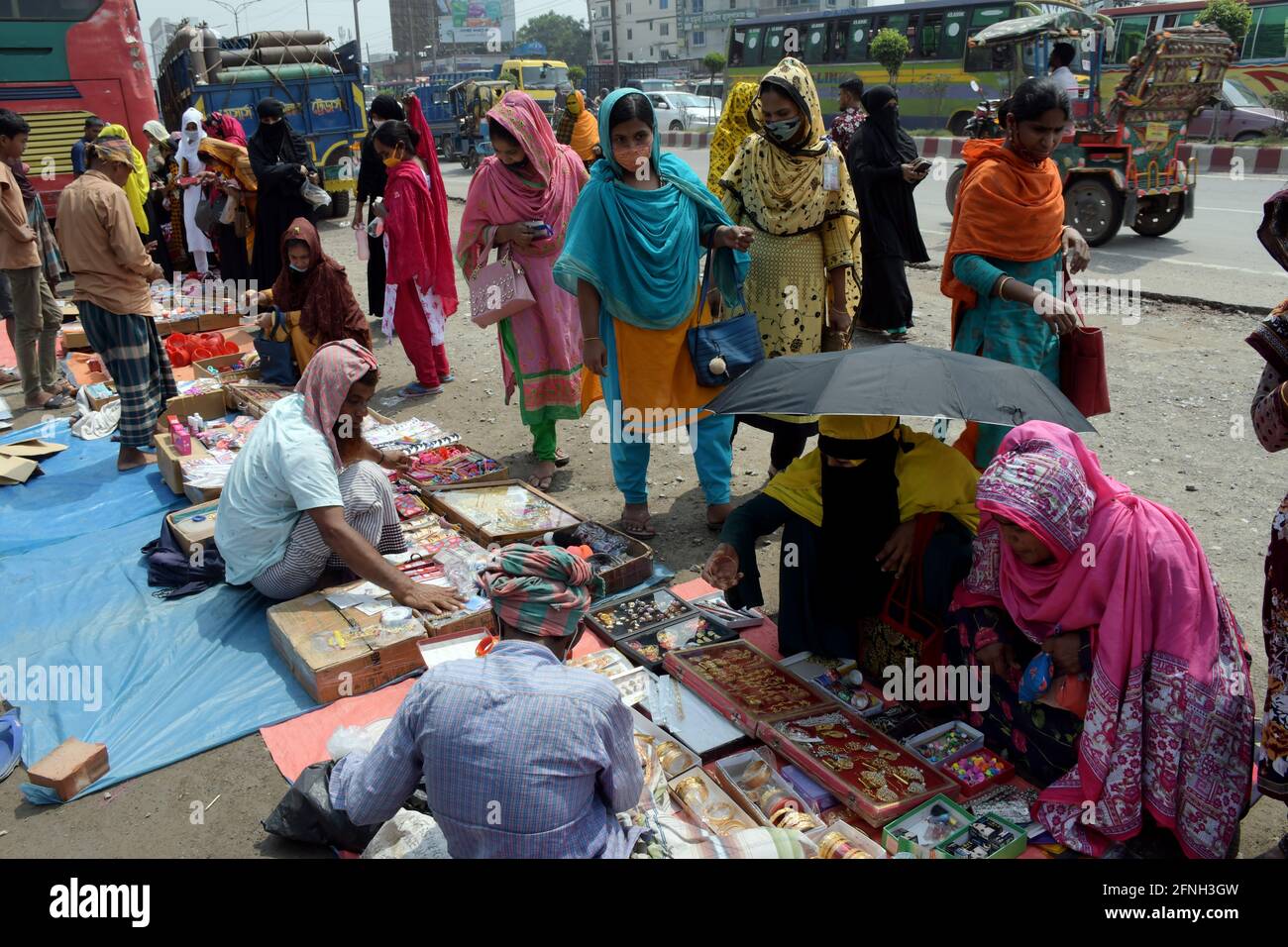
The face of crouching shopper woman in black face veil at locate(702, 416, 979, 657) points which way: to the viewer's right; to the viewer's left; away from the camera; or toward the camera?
toward the camera

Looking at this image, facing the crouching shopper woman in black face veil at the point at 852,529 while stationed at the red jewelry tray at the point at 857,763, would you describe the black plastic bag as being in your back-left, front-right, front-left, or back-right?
back-left

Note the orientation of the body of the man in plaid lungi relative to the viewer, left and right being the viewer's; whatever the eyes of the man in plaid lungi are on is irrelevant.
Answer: facing away from the viewer and to the right of the viewer

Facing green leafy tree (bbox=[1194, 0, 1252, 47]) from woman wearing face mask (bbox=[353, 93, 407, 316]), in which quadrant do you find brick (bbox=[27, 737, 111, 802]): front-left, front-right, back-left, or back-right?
back-right

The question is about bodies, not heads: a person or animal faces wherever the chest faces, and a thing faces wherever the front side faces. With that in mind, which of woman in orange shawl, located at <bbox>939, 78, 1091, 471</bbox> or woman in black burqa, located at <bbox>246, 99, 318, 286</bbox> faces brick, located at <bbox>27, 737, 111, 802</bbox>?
the woman in black burqa

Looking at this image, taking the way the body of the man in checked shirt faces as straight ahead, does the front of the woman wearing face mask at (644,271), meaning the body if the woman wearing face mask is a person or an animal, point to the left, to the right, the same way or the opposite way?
the opposite way

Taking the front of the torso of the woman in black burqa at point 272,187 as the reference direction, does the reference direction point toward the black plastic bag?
yes

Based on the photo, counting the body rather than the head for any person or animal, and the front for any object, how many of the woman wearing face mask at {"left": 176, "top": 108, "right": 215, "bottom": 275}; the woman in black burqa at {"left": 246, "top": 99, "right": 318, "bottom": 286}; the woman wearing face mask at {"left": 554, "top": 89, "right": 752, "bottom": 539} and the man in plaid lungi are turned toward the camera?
3

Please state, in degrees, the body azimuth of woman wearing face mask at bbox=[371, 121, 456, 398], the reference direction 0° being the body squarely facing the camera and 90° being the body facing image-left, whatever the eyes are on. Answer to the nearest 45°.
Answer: approximately 90°

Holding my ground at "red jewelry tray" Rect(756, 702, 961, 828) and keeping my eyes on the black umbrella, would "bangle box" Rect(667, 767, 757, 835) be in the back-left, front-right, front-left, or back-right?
back-left

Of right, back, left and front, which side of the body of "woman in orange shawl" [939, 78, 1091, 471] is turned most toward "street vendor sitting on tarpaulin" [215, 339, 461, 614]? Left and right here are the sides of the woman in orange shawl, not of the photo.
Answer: right

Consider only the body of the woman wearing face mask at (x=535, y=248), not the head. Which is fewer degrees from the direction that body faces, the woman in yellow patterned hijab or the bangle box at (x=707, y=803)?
the bangle box

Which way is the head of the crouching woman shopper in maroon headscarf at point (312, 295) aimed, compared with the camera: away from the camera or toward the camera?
toward the camera

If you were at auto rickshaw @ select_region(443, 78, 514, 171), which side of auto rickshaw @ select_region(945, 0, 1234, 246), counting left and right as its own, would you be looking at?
front

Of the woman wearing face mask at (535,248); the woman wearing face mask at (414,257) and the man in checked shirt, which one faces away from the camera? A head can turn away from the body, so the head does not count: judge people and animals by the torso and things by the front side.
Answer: the man in checked shirt

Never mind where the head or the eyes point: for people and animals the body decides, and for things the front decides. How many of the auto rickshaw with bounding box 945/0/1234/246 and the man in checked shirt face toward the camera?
0

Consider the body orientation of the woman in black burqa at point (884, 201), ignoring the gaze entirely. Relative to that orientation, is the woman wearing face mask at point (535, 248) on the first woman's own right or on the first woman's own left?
on the first woman's own right
